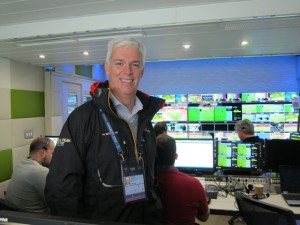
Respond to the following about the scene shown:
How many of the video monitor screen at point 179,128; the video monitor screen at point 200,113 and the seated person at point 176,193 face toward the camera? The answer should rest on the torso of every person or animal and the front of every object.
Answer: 2

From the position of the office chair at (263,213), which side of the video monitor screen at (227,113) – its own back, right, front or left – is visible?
front

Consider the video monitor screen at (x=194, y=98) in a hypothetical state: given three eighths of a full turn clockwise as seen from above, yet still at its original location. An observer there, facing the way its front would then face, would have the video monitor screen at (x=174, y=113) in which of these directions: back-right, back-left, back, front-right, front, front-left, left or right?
front-left

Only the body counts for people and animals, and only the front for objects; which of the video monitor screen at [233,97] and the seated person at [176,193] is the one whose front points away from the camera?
the seated person

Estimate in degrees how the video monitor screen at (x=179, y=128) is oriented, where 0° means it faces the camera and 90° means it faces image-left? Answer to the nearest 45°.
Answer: approximately 0°

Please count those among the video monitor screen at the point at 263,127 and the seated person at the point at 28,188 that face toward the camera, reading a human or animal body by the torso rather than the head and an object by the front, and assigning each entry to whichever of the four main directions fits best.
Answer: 1

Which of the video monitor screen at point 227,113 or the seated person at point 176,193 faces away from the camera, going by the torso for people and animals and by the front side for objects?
the seated person

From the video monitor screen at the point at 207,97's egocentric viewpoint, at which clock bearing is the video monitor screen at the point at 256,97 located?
the video monitor screen at the point at 256,97 is roughly at 9 o'clock from the video monitor screen at the point at 207,97.

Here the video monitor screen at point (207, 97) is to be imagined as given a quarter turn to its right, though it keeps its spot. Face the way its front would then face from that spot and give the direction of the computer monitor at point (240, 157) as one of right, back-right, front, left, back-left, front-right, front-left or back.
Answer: left

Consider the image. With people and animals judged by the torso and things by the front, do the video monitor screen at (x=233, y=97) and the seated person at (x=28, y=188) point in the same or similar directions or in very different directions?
very different directions

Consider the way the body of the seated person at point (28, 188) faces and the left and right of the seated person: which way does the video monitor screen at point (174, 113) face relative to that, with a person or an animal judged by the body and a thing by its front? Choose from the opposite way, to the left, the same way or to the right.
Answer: the opposite way
